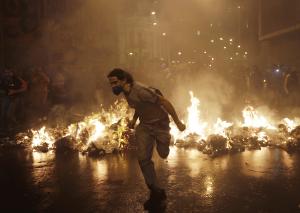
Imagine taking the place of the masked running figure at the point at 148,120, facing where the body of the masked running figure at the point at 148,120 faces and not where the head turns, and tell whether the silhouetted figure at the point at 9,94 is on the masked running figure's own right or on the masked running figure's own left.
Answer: on the masked running figure's own right

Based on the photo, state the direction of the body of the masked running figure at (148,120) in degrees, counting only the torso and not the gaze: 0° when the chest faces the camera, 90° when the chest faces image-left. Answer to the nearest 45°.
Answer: approximately 45°

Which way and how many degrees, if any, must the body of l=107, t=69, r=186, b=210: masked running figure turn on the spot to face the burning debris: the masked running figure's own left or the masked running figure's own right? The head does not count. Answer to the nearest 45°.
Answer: approximately 135° to the masked running figure's own right

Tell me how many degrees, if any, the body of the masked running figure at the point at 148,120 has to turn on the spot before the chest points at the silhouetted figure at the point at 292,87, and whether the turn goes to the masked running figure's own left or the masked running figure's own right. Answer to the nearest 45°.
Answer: approximately 180°
